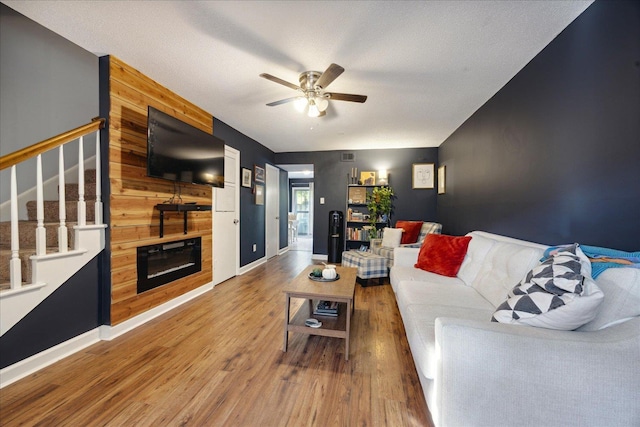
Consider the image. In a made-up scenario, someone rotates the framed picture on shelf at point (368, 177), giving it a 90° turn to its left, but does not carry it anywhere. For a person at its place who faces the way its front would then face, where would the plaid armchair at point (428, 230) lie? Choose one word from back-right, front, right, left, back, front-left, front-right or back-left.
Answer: front-right

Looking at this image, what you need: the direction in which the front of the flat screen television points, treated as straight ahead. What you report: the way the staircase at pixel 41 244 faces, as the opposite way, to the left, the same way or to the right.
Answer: to the right

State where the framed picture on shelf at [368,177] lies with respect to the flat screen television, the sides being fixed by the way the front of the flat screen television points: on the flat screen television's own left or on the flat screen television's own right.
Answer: on the flat screen television's own left

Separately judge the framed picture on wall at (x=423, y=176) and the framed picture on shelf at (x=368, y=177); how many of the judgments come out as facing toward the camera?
2

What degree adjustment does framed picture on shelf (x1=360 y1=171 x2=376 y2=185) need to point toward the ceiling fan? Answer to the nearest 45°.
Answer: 0° — it already faces it

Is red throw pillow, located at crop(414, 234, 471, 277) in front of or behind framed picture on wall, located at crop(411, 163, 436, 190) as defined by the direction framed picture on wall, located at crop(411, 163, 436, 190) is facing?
in front

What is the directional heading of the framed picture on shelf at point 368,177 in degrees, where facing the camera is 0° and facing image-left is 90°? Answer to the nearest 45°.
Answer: approximately 0°

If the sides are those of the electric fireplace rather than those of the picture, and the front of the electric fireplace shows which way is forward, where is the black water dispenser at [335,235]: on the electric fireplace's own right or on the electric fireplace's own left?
on the electric fireplace's own left

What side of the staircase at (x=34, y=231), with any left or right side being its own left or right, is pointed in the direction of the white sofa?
left

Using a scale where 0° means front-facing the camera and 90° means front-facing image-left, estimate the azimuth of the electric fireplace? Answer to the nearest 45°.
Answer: approximately 315°

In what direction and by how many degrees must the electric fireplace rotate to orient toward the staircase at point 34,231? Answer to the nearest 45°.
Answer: approximately 135° to its right

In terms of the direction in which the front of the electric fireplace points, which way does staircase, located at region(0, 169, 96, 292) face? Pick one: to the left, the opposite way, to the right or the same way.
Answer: to the right

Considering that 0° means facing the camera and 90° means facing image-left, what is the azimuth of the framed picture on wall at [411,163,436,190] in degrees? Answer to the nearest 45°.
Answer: approximately 0°

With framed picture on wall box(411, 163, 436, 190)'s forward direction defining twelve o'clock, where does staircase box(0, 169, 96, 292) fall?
The staircase is roughly at 1 o'clock from the framed picture on wall.

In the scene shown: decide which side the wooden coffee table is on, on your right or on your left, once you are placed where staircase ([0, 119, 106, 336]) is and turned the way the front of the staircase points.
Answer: on your left

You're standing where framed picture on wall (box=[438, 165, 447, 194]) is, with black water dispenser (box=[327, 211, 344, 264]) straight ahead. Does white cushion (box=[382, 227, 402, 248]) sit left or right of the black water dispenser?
left
